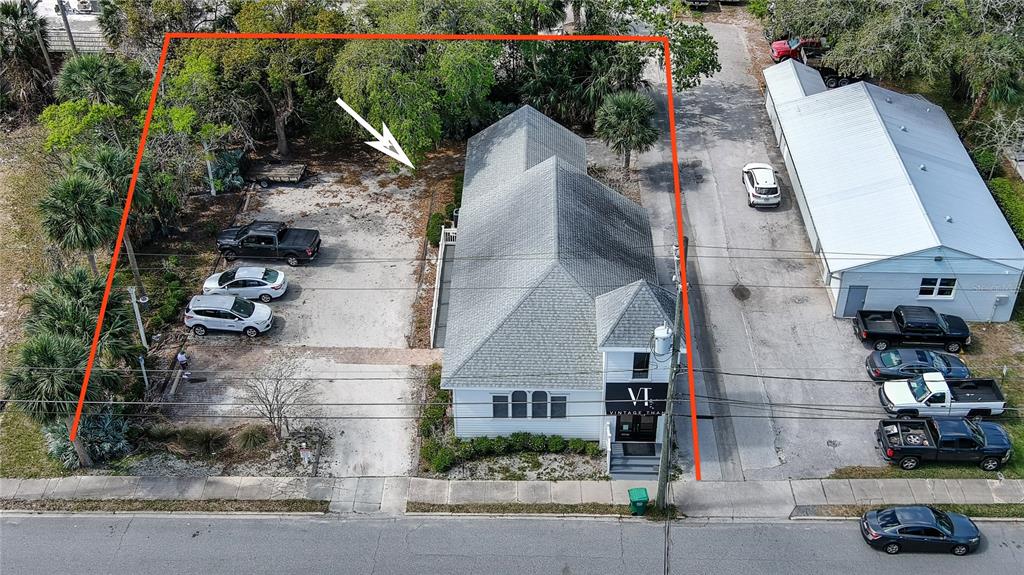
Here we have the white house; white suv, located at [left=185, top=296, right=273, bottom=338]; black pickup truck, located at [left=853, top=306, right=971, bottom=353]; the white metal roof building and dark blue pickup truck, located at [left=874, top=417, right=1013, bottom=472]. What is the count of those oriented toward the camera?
2

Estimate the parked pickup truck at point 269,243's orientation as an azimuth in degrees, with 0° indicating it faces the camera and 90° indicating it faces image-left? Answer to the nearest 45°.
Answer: approximately 90°

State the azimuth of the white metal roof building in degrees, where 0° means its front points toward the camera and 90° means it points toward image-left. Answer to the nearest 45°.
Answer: approximately 0°

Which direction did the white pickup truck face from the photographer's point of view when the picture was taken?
facing to the left of the viewer

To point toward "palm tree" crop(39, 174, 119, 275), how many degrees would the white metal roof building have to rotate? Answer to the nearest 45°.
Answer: approximately 45° to its right

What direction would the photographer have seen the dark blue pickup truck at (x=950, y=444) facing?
facing to the right of the viewer
